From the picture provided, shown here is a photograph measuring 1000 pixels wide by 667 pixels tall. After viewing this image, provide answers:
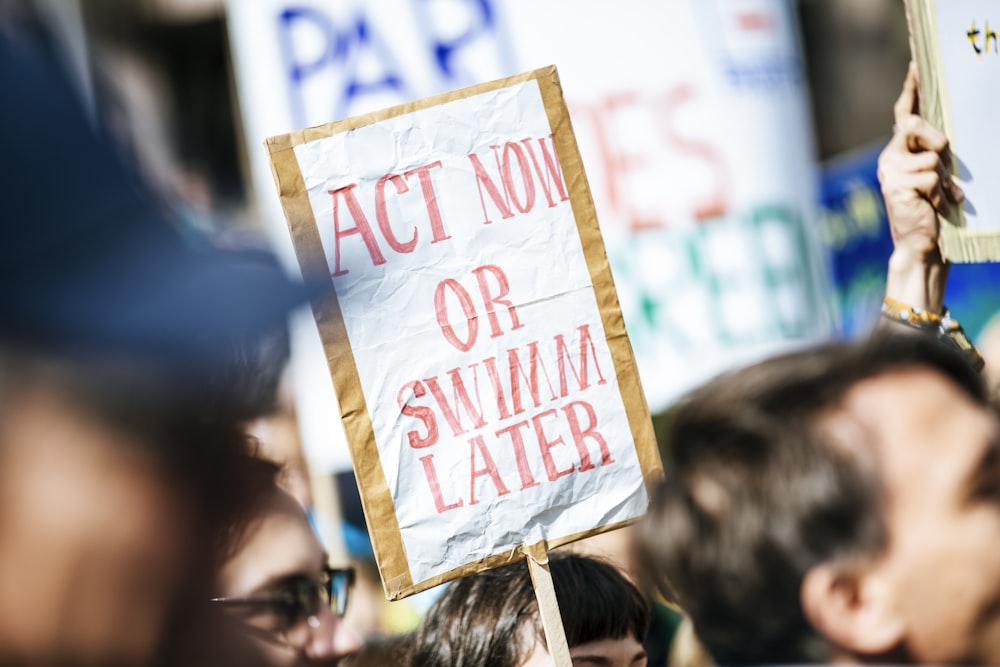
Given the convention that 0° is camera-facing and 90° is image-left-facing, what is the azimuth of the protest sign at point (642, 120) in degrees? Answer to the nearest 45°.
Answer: approximately 0°

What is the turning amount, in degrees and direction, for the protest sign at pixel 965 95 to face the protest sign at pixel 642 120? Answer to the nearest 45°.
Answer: approximately 135° to its right

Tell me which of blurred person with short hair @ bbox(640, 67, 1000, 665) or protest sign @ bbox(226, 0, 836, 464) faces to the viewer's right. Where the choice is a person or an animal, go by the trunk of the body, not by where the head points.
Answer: the blurred person with short hair

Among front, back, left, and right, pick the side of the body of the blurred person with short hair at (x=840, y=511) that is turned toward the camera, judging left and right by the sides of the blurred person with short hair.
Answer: right

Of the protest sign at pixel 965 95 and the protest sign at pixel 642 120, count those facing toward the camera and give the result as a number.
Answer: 2

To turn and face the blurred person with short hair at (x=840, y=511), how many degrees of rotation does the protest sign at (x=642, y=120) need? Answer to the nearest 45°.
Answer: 0° — it already faces them

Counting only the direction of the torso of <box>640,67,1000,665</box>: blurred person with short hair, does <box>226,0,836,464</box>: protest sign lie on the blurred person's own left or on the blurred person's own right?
on the blurred person's own left
